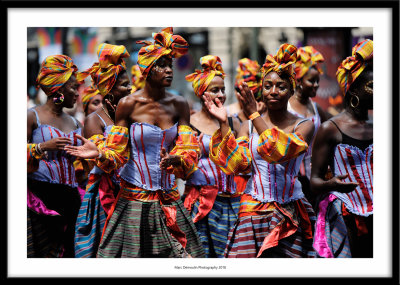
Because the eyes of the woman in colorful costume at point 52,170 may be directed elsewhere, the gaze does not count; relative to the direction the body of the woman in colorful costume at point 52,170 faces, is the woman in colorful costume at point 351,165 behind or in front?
in front

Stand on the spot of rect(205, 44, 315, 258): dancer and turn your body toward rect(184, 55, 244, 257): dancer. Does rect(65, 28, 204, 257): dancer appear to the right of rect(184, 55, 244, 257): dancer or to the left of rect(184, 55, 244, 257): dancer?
left

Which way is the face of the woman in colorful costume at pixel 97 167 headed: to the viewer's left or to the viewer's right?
to the viewer's right

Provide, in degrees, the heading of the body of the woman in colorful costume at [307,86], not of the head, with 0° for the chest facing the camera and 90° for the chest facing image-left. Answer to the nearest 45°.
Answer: approximately 315°

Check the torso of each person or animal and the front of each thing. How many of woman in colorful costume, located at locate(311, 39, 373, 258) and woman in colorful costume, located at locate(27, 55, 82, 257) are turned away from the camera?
0

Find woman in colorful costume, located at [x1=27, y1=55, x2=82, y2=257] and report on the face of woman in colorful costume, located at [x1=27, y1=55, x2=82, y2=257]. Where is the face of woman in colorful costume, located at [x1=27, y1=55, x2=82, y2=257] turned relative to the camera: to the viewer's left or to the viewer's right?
to the viewer's right

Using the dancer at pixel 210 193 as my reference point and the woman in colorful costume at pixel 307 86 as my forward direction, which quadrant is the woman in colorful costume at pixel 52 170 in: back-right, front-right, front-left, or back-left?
back-left

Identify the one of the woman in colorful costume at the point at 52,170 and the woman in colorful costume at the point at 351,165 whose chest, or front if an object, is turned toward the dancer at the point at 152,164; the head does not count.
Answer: the woman in colorful costume at the point at 52,170

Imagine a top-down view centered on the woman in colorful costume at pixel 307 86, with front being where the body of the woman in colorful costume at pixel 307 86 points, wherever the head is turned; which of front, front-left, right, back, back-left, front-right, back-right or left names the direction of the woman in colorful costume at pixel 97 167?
right
